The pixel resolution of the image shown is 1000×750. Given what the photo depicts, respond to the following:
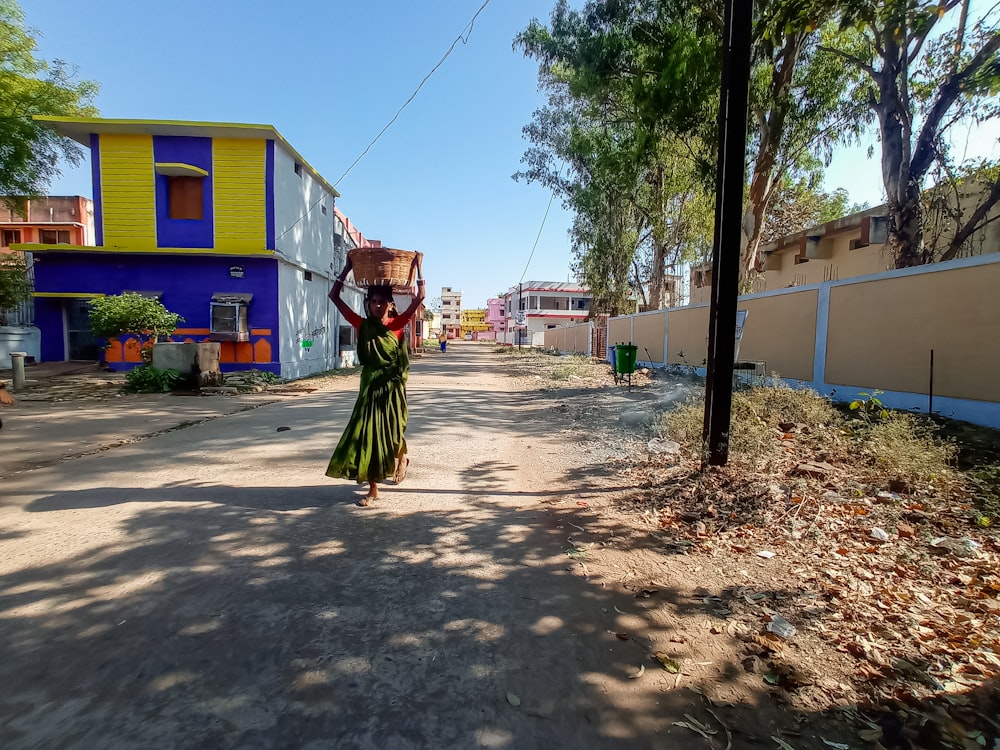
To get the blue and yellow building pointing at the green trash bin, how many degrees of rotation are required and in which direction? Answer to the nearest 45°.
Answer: approximately 45° to its left

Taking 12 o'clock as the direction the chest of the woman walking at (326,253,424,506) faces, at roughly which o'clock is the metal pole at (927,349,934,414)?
The metal pole is roughly at 9 o'clock from the woman walking.

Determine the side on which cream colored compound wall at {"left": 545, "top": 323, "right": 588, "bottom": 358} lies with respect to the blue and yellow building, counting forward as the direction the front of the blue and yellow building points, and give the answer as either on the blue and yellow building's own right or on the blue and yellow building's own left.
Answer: on the blue and yellow building's own left

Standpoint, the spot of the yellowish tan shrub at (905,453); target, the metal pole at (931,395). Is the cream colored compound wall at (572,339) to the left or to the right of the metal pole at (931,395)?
left

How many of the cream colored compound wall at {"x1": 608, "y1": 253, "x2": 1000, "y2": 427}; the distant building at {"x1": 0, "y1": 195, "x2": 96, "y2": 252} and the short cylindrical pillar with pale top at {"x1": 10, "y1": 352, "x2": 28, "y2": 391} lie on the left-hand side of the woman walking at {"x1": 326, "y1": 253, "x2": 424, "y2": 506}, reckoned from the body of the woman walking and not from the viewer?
1

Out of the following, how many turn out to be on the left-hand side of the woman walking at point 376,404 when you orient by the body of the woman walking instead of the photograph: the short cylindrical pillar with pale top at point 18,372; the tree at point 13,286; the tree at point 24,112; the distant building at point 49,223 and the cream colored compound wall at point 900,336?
1

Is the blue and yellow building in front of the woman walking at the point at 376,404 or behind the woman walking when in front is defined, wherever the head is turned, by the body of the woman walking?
behind

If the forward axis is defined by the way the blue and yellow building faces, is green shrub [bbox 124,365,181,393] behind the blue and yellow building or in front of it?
in front

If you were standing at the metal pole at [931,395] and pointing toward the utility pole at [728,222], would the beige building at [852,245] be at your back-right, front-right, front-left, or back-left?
back-right

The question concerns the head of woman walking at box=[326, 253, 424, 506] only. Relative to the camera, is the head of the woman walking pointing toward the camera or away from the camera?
toward the camera

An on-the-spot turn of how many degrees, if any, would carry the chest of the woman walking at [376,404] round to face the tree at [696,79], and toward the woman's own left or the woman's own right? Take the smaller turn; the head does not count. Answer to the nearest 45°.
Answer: approximately 135° to the woman's own left

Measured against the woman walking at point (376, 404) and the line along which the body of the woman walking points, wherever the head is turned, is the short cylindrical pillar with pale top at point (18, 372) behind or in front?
behind

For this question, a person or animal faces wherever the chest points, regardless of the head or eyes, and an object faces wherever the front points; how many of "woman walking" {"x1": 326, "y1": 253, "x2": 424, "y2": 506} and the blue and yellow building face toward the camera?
2

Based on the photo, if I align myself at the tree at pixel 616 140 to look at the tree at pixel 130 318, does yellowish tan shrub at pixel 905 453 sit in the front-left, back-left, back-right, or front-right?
front-left

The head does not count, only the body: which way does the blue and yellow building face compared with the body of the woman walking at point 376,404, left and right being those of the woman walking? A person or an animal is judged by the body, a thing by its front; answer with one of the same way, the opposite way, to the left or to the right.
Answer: the same way

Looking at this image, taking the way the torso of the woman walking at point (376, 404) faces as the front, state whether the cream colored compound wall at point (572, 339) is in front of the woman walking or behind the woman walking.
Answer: behind

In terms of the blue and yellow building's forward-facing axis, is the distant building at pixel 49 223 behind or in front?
behind

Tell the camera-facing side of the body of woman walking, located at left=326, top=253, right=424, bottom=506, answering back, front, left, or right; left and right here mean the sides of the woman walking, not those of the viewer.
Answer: front

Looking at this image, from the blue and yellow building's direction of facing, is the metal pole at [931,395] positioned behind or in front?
in front
